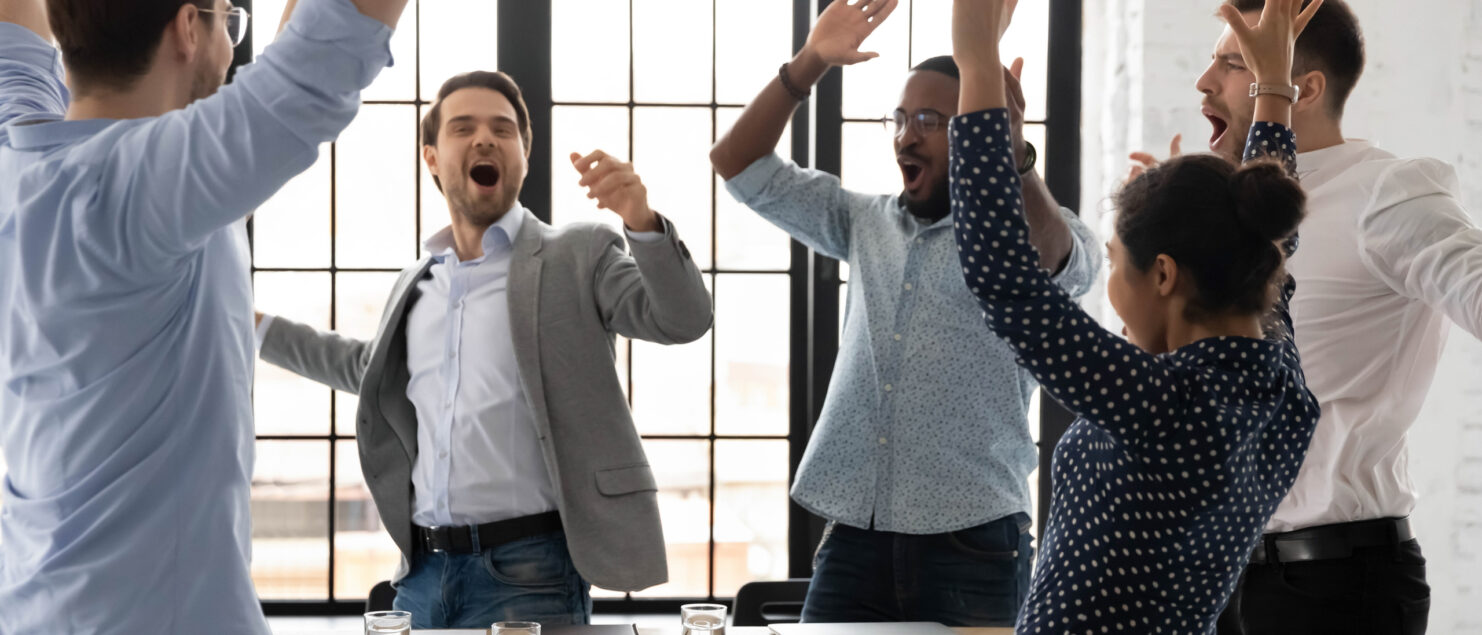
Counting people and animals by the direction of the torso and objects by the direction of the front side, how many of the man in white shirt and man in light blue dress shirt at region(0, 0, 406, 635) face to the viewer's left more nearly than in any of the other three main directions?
1

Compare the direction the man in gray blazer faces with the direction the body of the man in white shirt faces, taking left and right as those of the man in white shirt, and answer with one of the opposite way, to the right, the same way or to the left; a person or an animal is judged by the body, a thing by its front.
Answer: to the left

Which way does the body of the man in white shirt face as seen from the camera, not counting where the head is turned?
to the viewer's left

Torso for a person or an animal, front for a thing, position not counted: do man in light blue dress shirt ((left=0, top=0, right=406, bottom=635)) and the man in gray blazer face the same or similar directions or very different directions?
very different directions

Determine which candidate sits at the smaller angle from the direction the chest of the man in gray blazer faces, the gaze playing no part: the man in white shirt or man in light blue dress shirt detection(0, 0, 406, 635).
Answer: the man in light blue dress shirt

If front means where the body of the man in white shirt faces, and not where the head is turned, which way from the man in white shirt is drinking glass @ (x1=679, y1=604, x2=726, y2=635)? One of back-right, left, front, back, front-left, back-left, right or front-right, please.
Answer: front-left

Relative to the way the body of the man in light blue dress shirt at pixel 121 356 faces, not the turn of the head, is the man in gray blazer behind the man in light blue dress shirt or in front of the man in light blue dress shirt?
in front

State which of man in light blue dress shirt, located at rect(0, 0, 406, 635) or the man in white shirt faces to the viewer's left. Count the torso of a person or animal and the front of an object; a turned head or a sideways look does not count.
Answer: the man in white shirt

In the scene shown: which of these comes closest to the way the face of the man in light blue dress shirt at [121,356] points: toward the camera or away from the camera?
away from the camera

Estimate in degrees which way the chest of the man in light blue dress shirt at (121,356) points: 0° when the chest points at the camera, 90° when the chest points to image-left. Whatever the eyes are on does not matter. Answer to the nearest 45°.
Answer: approximately 225°

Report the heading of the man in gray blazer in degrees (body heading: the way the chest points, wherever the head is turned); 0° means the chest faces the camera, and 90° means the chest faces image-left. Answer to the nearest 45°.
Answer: approximately 45°

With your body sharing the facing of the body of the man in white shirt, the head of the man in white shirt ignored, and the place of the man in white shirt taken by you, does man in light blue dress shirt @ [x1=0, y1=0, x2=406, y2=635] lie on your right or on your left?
on your left

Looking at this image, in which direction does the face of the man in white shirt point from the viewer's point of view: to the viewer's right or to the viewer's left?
to the viewer's left

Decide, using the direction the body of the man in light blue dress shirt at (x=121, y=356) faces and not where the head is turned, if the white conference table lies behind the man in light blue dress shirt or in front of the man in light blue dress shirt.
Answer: in front
